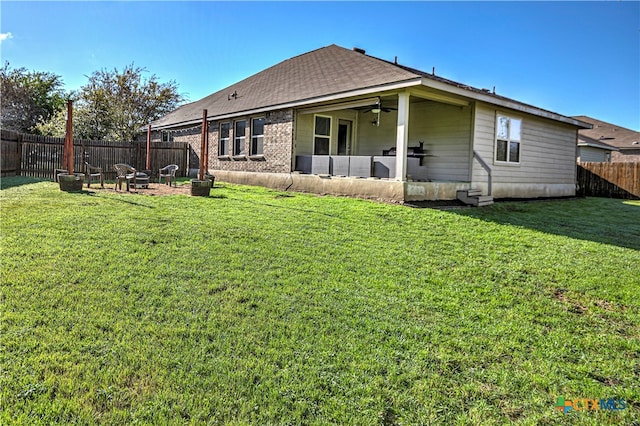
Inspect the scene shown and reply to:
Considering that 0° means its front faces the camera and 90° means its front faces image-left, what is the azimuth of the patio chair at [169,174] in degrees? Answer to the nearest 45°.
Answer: approximately 45°

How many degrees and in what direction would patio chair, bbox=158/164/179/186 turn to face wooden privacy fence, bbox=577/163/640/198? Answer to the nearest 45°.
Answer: approximately 135° to its left

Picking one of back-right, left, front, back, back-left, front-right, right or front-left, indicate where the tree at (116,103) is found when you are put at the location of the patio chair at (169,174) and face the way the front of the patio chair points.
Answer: back-right

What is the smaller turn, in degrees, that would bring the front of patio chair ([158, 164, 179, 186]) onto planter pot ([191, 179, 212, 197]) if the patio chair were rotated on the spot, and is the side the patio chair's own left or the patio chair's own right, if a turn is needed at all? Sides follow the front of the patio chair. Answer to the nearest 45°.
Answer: approximately 45° to the patio chair's own left

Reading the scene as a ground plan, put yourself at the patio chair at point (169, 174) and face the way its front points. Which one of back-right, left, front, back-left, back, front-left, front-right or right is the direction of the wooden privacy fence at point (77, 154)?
right

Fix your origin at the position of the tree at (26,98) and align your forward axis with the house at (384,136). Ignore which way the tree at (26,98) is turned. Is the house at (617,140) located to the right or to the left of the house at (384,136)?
left
